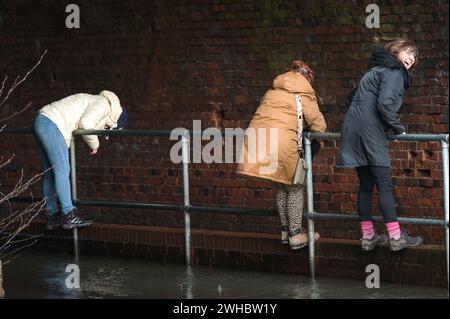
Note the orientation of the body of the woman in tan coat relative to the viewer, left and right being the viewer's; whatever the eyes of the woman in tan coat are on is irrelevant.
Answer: facing away from the viewer and to the right of the viewer

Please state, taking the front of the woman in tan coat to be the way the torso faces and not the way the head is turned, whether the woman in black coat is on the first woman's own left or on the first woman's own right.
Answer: on the first woman's own right

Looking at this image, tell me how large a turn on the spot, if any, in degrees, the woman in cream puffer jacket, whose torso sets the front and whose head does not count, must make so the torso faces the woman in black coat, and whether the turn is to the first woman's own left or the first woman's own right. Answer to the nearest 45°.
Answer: approximately 45° to the first woman's own right

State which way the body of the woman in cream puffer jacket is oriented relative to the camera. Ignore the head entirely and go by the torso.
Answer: to the viewer's right

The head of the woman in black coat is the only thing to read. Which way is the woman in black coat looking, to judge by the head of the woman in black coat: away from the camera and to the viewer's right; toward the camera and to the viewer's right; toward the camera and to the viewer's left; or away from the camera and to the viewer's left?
toward the camera and to the viewer's right
